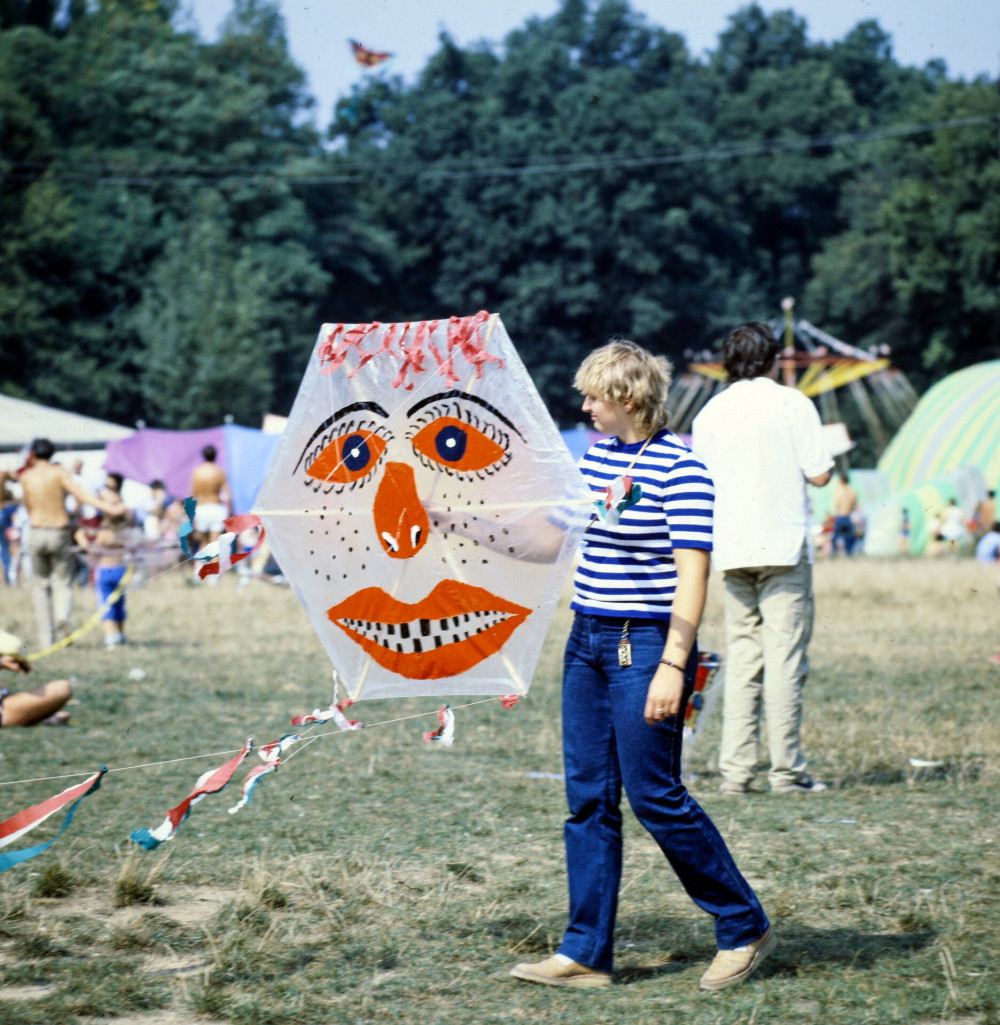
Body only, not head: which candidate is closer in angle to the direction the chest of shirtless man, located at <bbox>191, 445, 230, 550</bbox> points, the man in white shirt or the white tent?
the white tent

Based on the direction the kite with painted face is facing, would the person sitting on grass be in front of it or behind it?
behind

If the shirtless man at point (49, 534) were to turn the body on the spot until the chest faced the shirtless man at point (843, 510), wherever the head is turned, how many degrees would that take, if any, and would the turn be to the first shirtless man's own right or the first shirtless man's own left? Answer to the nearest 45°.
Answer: approximately 45° to the first shirtless man's own right

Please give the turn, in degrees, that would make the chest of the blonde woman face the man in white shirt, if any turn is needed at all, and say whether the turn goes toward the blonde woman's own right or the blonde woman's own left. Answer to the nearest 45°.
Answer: approximately 135° to the blonde woman's own right

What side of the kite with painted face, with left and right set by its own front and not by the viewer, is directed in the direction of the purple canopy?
back

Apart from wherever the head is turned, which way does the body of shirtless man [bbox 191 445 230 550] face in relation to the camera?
away from the camera

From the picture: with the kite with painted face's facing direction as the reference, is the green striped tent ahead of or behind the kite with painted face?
behind

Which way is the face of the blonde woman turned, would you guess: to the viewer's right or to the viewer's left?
to the viewer's left
